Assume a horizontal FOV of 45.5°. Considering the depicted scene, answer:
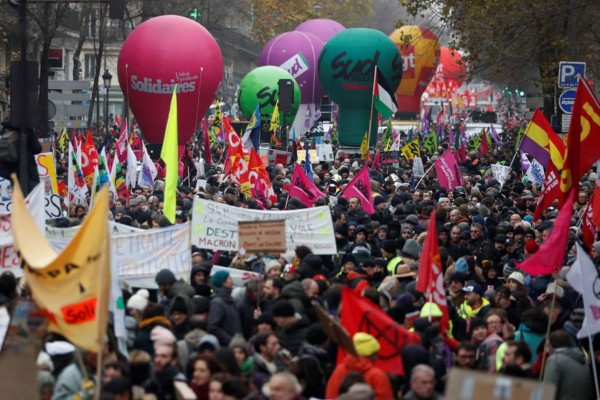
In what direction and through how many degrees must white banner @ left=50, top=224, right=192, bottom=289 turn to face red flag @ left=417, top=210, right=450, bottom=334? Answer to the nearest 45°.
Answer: approximately 45° to its left

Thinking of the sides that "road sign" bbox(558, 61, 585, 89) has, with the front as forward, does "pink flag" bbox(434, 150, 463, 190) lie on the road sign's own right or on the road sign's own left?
on the road sign's own right

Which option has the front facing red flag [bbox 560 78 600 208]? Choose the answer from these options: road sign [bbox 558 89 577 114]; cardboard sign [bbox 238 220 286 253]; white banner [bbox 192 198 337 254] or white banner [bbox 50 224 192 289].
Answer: the road sign

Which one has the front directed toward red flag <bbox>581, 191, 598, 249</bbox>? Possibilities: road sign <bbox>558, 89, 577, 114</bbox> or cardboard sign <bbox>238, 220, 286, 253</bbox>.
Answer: the road sign

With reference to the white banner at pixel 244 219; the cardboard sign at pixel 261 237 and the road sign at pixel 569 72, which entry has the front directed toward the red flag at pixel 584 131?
the road sign

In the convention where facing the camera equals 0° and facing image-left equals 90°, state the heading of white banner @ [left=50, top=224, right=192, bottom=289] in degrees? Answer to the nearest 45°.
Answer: approximately 0°

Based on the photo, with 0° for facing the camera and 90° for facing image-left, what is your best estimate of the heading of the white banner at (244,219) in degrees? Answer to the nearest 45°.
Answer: approximately 0°
